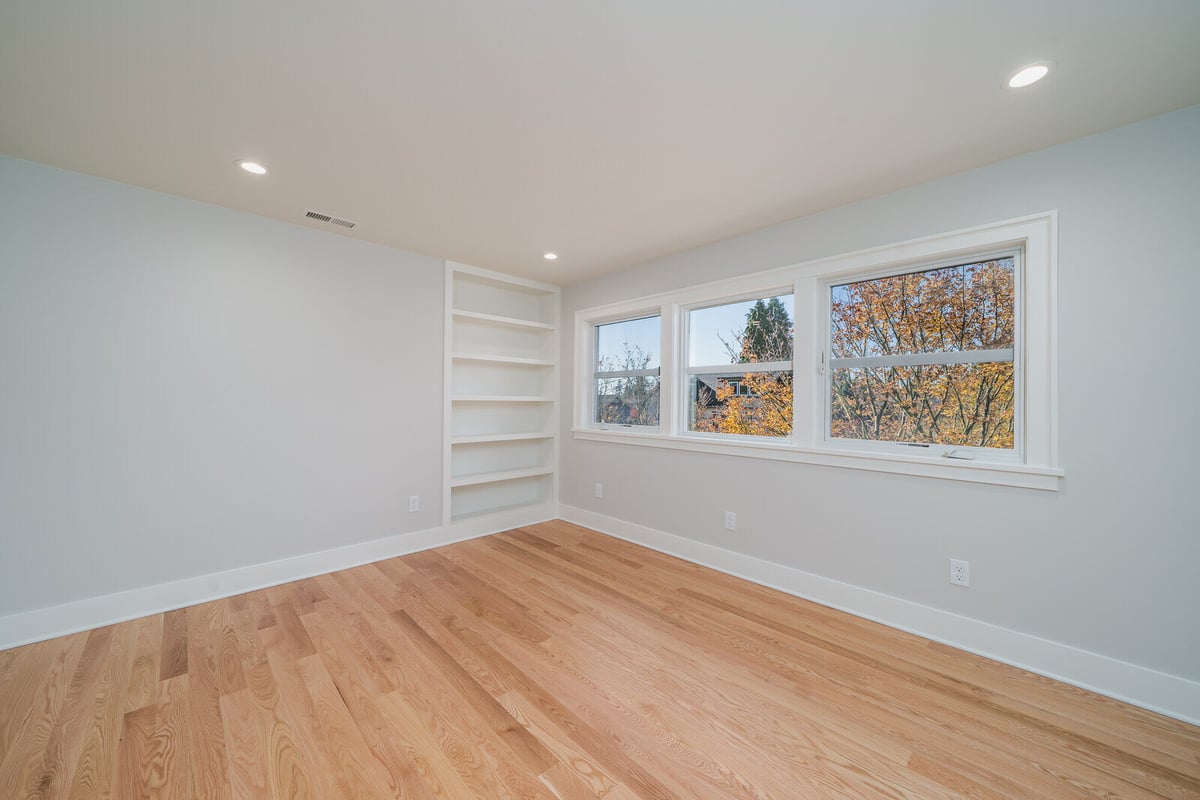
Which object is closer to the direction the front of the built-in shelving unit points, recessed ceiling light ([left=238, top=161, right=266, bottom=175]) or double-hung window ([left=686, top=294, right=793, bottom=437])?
the double-hung window

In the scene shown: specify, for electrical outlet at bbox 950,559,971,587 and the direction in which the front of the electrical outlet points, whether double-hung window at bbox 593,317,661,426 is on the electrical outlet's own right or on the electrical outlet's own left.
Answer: on the electrical outlet's own right

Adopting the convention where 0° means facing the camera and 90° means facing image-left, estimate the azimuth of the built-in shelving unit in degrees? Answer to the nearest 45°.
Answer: approximately 315°

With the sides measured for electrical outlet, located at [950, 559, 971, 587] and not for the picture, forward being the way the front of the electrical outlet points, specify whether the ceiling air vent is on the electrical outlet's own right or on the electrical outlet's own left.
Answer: on the electrical outlet's own right

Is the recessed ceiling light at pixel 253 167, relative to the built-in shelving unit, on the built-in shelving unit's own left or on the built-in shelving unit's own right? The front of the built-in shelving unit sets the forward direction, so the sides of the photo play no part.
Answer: on the built-in shelving unit's own right

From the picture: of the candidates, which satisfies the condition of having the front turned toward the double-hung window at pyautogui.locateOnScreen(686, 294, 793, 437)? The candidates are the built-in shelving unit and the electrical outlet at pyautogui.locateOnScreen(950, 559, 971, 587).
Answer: the built-in shelving unit

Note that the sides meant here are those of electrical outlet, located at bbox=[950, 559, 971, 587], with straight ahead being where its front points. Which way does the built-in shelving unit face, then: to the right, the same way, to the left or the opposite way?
to the left

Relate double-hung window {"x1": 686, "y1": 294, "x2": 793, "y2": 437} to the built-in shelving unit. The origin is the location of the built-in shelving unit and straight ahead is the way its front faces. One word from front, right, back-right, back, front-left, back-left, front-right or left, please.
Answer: front

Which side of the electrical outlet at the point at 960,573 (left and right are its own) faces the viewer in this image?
front

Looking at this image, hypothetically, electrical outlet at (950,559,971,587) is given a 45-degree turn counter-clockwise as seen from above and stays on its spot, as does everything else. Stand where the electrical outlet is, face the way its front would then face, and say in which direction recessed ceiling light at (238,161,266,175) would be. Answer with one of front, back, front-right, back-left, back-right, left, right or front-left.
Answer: right

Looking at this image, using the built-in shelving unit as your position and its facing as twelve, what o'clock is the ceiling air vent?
The ceiling air vent is roughly at 3 o'clock from the built-in shelving unit.
